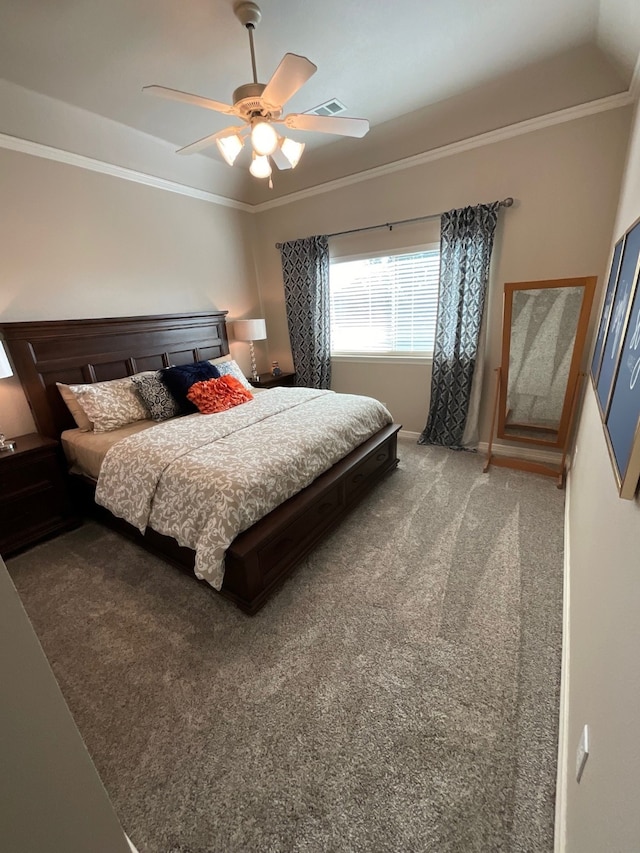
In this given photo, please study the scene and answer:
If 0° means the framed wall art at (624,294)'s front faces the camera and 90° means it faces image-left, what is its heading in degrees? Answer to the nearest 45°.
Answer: approximately 90°

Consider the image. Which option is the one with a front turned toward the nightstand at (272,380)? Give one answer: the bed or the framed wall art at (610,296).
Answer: the framed wall art

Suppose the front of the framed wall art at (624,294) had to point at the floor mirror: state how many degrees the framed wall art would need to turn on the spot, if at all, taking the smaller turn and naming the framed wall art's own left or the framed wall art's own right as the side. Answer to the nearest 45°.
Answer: approximately 90° to the framed wall art's own right

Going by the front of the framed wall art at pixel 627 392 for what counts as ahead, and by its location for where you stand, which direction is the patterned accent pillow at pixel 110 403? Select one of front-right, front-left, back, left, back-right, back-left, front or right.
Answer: front

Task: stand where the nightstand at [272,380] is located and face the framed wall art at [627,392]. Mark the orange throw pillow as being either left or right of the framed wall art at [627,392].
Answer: right

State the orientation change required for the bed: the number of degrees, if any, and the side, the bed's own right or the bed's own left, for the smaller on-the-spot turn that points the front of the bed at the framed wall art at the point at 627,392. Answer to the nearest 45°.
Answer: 0° — it already faces it

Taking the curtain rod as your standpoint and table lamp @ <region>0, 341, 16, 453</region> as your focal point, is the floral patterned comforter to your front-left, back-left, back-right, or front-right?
front-left

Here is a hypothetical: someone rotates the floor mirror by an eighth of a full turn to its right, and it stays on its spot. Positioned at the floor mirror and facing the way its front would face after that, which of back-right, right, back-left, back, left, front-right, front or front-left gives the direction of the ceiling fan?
front-left

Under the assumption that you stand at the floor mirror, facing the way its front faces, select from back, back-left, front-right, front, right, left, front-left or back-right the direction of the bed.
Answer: front

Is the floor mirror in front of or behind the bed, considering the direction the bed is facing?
in front

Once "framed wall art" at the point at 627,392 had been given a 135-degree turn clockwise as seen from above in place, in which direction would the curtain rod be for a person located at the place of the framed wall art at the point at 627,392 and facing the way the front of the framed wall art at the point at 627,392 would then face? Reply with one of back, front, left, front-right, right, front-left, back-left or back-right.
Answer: left

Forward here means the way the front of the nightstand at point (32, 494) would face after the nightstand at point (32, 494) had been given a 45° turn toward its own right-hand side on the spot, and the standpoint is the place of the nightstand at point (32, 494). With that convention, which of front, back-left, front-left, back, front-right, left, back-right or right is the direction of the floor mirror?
front-left

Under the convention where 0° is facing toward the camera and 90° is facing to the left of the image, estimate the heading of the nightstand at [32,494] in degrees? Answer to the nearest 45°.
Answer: approximately 315°

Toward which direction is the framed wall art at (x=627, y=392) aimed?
to the viewer's left

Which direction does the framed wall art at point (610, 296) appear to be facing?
to the viewer's left

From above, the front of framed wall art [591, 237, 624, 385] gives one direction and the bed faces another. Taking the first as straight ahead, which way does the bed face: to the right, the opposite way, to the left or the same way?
the opposite way

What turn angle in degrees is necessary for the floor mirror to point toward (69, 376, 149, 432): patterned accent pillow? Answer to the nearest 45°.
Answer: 0° — it already faces it

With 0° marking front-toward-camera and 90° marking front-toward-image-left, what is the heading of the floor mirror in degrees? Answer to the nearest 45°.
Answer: approximately 45°

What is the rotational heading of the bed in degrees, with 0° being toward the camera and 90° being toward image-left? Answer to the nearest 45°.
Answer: approximately 315°

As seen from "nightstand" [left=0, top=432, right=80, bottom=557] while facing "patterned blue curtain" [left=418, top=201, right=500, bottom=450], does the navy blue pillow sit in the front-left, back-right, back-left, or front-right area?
front-left

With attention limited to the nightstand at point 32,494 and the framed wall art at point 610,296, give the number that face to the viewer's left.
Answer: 1
